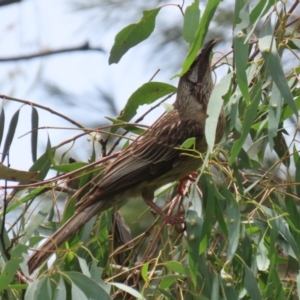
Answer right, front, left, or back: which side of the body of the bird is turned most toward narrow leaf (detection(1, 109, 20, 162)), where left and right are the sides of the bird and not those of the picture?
back

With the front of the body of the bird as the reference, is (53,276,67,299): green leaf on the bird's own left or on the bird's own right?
on the bird's own right

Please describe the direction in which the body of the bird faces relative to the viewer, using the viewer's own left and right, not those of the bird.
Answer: facing to the right of the viewer

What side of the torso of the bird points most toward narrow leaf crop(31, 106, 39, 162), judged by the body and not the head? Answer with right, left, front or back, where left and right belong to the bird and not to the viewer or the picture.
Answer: back

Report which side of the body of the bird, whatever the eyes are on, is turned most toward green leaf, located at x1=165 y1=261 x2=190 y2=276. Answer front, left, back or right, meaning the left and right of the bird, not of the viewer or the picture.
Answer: front

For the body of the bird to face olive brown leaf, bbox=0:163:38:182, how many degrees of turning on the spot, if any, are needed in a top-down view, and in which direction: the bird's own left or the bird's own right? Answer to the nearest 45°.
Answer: approximately 135° to the bird's own right
